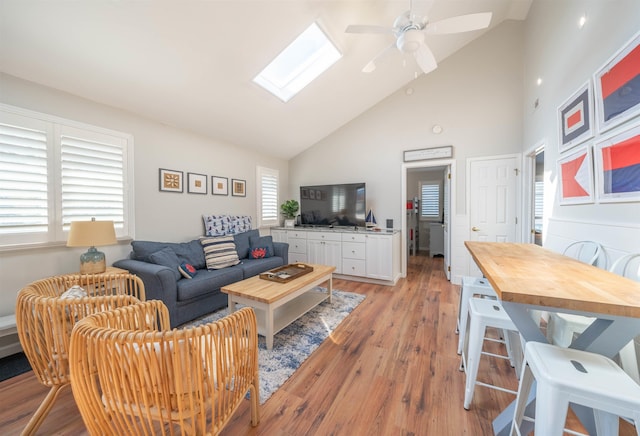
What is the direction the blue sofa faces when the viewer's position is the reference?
facing the viewer and to the right of the viewer

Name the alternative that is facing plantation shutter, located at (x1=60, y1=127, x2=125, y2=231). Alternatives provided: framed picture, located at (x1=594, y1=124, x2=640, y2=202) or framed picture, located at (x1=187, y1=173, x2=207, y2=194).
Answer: framed picture, located at (x1=594, y1=124, x2=640, y2=202)

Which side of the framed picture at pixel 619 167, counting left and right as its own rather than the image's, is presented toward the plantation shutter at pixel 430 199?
right

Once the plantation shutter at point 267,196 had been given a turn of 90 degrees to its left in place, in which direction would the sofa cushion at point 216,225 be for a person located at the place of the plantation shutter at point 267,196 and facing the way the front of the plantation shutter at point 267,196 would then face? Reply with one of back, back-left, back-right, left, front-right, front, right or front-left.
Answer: back

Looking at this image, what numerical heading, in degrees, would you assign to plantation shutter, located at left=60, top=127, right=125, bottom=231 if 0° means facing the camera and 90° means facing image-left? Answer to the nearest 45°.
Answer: approximately 315°

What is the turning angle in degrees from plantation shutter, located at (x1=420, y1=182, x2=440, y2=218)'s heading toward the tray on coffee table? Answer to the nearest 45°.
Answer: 0° — it already faces it

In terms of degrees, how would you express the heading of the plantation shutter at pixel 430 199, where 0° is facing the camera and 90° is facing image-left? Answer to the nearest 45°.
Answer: approximately 0°

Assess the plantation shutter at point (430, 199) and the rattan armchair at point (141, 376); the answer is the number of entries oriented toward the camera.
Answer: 1

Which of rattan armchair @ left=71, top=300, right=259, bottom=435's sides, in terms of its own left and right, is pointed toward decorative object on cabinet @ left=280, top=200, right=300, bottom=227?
front

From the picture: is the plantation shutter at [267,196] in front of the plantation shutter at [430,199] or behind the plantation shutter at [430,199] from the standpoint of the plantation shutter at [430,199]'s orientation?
in front

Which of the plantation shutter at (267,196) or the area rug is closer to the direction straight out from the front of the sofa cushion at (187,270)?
the area rug

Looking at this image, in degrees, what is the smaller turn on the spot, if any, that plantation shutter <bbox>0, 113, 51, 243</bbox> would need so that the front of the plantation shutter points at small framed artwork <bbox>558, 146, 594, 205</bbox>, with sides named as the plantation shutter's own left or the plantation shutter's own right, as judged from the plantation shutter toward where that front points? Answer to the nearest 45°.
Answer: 0° — it already faces it

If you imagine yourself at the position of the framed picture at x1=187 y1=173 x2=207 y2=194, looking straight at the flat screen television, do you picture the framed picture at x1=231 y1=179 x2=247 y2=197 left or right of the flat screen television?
left

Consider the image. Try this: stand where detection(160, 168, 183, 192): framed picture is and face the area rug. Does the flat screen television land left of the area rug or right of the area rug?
left

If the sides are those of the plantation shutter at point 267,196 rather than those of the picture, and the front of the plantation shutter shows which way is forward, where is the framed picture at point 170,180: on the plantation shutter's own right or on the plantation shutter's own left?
on the plantation shutter's own right

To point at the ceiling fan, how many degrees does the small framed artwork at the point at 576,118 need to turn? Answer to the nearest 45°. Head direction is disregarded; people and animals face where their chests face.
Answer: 0° — it already faces it
